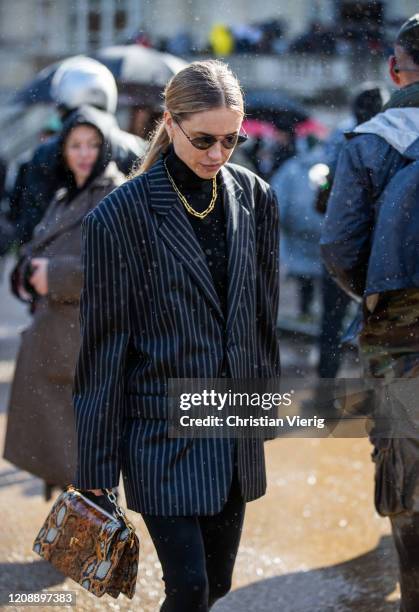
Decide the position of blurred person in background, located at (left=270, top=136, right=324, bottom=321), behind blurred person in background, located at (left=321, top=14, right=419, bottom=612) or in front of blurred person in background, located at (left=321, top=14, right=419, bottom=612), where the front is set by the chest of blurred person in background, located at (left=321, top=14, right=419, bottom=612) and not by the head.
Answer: in front

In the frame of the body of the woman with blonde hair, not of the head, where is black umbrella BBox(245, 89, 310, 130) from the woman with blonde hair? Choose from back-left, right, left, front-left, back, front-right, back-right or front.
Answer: back-left

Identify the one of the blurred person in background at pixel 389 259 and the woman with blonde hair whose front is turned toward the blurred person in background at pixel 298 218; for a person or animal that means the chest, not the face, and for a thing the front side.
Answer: the blurred person in background at pixel 389 259

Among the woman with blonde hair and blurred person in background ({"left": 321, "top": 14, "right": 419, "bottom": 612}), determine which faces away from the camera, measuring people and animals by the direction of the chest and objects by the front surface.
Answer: the blurred person in background

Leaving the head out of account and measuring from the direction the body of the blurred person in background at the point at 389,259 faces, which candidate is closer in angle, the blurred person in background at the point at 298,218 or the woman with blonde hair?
the blurred person in background

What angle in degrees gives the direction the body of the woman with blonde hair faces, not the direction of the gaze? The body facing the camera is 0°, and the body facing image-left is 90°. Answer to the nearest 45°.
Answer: approximately 315°
